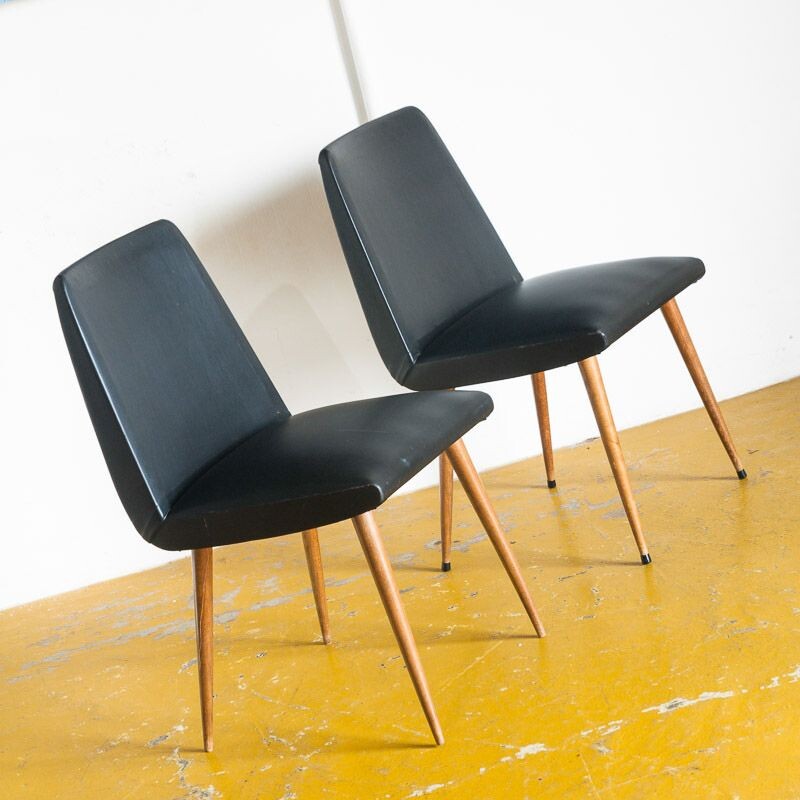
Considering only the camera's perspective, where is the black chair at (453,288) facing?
facing the viewer and to the right of the viewer

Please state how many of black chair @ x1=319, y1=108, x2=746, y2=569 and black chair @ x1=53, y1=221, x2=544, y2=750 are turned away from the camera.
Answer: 0

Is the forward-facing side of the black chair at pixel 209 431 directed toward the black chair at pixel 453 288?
no

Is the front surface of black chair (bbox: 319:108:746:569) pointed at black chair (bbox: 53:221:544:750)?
no

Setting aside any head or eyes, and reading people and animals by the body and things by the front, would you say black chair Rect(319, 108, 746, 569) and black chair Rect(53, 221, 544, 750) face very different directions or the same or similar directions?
same or similar directions
